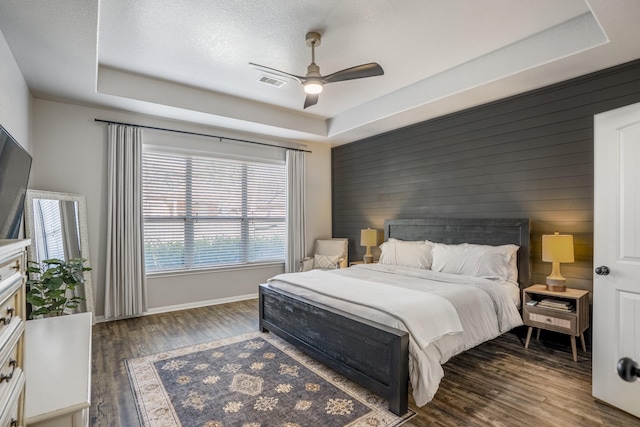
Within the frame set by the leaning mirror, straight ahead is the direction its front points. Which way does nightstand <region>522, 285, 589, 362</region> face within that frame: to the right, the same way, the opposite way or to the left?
the opposite way

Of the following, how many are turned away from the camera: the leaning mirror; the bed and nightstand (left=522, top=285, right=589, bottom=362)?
0

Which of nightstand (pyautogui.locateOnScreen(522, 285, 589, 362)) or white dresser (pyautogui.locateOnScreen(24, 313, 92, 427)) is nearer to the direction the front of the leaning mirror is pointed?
the nightstand

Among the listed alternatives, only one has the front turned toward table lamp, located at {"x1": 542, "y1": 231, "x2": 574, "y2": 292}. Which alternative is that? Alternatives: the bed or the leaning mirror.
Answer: the leaning mirror

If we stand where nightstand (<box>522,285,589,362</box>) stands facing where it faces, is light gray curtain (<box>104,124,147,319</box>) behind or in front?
in front

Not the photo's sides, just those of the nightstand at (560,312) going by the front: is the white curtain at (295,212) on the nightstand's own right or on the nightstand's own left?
on the nightstand's own right

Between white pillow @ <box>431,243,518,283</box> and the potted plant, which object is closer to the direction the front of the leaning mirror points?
the white pillow

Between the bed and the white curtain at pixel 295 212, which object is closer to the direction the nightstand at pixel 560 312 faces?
the bed

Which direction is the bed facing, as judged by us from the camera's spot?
facing the viewer and to the left of the viewer

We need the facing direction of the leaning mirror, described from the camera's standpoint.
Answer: facing the viewer and to the right of the viewer

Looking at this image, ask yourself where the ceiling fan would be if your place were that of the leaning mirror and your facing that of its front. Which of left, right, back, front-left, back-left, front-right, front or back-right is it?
front

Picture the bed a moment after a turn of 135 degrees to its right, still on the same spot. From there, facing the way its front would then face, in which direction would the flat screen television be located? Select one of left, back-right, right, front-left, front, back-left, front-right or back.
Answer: back-left

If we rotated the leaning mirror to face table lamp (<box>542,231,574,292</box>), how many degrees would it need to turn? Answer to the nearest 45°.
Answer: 0° — it already faces it

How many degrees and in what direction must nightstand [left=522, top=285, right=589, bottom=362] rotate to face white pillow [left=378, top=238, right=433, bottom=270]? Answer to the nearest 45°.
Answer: approximately 45° to its right

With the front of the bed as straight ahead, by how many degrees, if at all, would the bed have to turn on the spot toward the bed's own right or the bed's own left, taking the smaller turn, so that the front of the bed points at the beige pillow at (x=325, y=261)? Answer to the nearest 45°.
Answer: approximately 90° to the bed's own right

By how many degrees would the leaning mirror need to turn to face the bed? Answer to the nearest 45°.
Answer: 0° — it already faces it

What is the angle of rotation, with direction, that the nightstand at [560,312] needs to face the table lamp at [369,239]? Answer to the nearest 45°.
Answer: approximately 45° to its right
